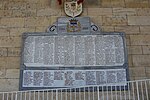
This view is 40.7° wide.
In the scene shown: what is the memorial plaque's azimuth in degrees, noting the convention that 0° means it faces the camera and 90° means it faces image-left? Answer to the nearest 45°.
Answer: approximately 0°
